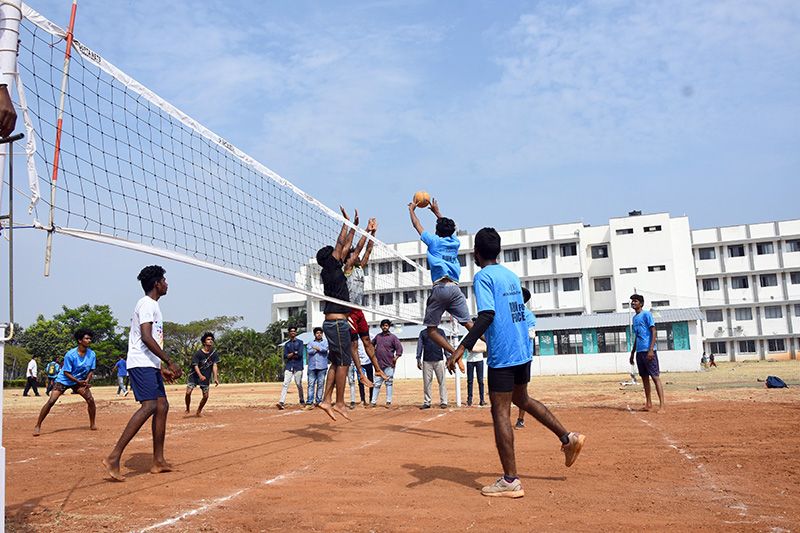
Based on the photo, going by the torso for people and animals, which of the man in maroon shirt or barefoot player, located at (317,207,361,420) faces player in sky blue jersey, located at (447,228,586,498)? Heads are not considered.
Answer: the man in maroon shirt

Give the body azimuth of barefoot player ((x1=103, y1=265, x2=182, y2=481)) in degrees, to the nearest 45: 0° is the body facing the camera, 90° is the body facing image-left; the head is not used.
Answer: approximately 270°

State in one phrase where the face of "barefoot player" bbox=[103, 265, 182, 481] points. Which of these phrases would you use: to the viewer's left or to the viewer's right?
to the viewer's right

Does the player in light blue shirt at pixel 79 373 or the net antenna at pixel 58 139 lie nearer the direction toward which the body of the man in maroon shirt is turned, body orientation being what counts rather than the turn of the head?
the net antenna

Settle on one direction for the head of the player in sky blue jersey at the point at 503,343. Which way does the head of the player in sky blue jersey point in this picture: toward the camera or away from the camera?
away from the camera

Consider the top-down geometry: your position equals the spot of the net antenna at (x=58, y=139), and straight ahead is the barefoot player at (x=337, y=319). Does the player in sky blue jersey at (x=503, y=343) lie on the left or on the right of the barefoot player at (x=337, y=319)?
right

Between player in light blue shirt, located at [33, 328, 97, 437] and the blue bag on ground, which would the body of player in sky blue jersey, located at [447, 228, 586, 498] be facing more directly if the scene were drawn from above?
the player in light blue shirt
